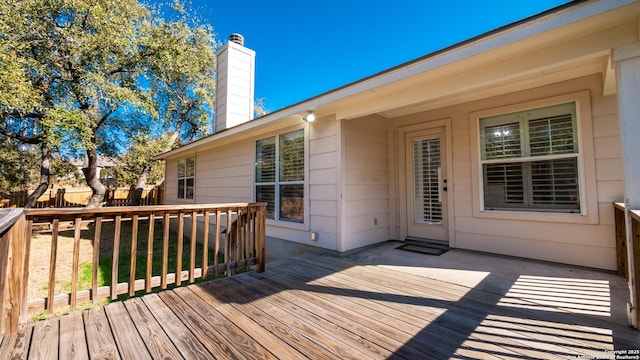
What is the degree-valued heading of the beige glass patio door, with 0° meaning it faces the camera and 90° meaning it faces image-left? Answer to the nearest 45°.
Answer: approximately 45°

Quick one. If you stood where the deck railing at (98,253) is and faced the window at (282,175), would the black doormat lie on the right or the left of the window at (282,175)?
right

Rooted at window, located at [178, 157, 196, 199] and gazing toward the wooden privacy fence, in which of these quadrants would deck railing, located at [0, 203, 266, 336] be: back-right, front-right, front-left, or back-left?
back-left

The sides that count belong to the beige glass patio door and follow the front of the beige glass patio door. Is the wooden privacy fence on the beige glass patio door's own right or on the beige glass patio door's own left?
on the beige glass patio door's own right
